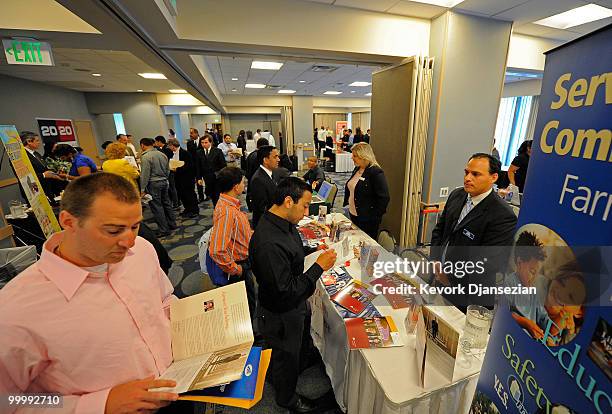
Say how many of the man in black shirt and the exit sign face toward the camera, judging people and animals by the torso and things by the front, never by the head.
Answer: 1

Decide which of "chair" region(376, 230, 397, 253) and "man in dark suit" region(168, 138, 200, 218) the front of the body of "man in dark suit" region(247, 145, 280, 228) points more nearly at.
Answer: the chair

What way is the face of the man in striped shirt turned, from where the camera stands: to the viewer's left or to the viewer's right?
to the viewer's right

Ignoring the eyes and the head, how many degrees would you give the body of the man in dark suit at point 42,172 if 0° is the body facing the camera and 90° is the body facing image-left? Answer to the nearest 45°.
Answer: approximately 270°

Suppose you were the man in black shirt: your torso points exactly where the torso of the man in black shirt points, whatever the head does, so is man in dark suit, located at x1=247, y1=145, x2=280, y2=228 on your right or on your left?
on your left

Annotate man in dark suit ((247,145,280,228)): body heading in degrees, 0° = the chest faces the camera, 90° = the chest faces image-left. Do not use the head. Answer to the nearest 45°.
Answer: approximately 270°

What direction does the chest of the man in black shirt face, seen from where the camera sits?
to the viewer's right

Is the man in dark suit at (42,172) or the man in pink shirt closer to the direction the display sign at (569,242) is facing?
the man in pink shirt

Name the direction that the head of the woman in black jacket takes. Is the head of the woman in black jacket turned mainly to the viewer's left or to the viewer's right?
to the viewer's left

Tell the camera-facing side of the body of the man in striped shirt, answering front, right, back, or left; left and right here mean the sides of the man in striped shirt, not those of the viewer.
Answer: right

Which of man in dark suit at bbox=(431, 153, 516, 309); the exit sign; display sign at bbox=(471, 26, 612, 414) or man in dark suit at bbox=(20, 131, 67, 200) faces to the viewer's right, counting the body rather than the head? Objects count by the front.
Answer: man in dark suit at bbox=(20, 131, 67, 200)
